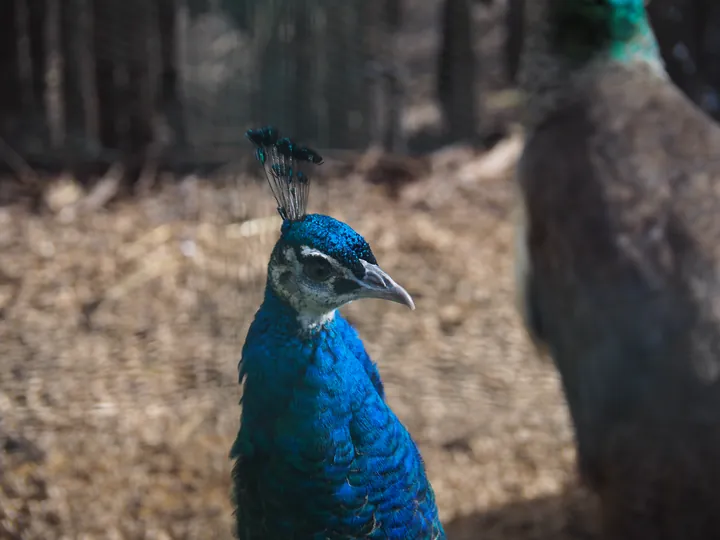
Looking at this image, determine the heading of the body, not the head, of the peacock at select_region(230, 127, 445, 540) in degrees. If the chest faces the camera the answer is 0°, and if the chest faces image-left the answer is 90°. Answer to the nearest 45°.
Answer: approximately 315°
